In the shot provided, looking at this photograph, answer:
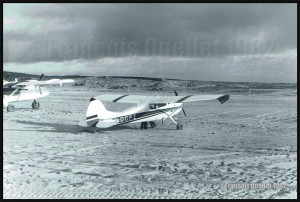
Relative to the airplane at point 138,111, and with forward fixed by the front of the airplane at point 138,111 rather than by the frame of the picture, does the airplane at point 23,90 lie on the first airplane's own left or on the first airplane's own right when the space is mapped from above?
on the first airplane's own left

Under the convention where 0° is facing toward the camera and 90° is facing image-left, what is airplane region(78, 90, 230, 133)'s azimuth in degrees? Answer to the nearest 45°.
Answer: approximately 225°
